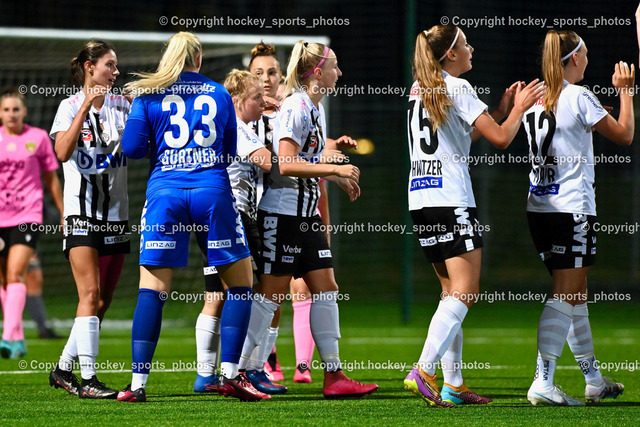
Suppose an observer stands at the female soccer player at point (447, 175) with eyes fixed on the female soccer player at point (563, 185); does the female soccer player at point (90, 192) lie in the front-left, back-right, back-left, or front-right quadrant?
back-left

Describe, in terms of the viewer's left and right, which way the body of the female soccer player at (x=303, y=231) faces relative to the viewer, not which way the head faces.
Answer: facing to the right of the viewer

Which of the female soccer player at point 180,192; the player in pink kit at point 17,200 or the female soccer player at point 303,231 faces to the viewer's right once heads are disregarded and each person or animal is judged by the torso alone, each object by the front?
the female soccer player at point 303,231

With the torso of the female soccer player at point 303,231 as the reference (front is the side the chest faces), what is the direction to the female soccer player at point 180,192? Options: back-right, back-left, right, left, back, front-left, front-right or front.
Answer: back-right

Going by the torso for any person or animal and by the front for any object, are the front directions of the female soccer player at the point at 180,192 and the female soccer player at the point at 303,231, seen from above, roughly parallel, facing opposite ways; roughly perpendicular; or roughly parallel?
roughly perpendicular

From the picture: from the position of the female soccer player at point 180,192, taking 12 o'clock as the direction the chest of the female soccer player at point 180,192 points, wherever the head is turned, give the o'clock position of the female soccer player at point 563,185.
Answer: the female soccer player at point 563,185 is roughly at 3 o'clock from the female soccer player at point 180,192.

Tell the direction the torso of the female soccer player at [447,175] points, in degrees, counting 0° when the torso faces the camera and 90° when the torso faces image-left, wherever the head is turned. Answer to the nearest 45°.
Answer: approximately 225°

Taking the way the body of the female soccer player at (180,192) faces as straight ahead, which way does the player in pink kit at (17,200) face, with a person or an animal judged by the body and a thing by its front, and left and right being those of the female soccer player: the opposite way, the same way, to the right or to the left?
the opposite way

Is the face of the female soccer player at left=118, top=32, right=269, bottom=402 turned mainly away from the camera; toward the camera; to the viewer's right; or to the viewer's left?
away from the camera

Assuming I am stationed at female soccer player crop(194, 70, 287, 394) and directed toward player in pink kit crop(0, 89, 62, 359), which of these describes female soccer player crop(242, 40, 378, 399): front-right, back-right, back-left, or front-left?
back-right

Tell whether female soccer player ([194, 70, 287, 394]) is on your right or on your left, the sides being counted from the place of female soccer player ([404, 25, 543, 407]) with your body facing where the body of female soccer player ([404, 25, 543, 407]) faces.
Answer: on your left

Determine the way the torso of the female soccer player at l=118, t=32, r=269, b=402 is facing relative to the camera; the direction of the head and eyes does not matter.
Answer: away from the camera

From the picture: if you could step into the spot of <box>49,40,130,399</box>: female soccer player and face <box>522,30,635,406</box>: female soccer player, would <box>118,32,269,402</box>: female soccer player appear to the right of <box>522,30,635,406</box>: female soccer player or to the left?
right
